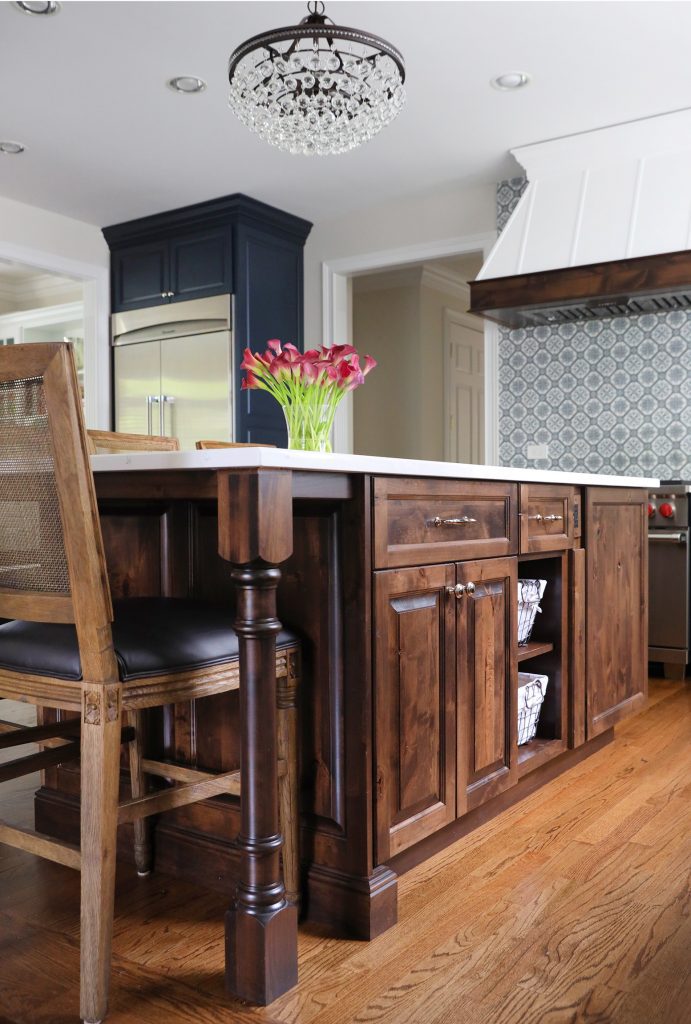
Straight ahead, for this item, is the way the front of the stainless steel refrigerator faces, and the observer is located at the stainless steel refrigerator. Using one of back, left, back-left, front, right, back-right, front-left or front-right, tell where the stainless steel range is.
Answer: left

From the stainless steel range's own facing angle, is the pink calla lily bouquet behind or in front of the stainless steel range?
in front

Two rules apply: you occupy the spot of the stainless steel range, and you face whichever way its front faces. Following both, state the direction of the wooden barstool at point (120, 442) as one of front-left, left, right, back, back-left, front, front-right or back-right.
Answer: front-right

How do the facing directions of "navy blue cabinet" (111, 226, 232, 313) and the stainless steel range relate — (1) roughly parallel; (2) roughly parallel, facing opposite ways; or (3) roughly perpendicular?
roughly parallel

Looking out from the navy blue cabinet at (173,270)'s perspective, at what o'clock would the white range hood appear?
The white range hood is roughly at 9 o'clock from the navy blue cabinet.

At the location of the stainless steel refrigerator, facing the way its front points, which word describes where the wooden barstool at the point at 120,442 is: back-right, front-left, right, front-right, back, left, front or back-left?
front-left

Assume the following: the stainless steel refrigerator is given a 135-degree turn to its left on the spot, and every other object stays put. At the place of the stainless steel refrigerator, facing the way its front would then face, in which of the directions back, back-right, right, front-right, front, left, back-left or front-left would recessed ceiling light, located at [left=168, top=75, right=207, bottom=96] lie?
right

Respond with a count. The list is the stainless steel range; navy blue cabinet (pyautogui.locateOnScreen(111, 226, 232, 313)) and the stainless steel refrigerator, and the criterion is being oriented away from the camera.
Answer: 0

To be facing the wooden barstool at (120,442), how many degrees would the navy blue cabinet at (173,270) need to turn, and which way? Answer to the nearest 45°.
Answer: approximately 45° to its left

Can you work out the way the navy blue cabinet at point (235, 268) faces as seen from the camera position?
facing the viewer and to the left of the viewer

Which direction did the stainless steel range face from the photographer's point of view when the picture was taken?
facing the viewer

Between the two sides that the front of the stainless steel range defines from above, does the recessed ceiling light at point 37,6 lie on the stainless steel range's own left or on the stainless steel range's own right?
on the stainless steel range's own right

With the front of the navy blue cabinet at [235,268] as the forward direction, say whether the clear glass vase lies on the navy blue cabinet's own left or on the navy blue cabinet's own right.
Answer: on the navy blue cabinet's own left

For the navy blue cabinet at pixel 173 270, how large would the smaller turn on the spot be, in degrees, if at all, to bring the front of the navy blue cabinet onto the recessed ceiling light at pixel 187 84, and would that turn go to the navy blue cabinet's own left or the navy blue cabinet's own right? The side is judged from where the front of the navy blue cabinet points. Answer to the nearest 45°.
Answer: approximately 45° to the navy blue cabinet's own left
